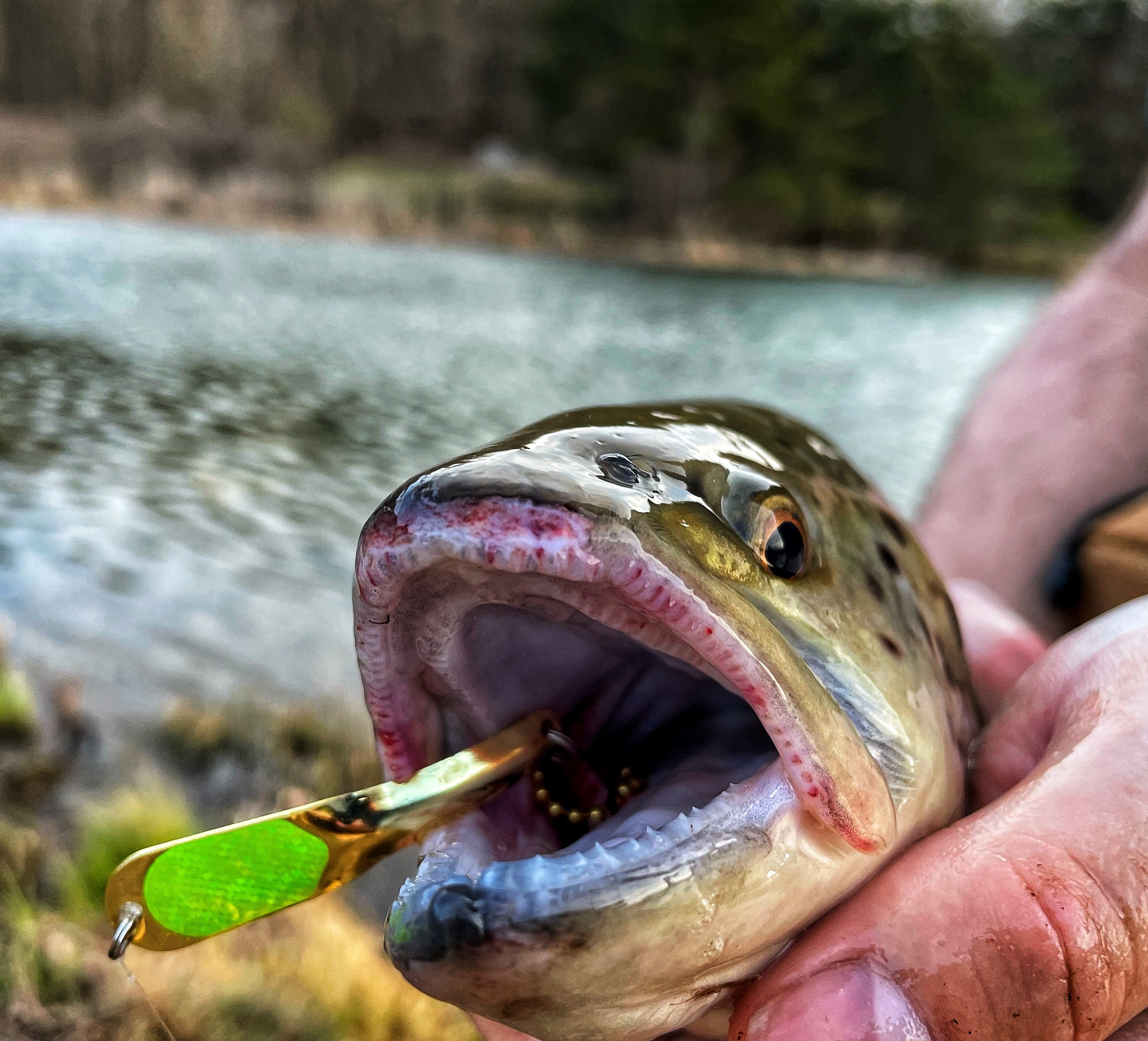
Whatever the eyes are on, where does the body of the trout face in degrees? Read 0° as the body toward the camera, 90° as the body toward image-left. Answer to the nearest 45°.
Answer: approximately 45°
